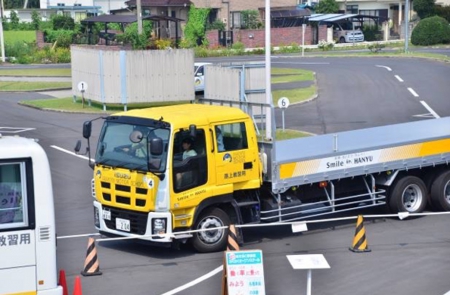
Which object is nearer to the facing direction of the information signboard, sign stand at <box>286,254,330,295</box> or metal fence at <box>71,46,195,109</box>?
the sign stand

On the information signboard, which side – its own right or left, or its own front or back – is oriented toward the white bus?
right

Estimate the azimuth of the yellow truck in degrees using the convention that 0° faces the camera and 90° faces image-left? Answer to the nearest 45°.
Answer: approximately 45°

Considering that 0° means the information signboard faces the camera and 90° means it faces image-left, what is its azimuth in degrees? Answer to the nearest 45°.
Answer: approximately 0°

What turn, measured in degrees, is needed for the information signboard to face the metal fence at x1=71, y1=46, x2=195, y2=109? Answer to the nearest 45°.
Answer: approximately 180°

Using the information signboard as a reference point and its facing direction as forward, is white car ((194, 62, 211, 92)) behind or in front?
behind

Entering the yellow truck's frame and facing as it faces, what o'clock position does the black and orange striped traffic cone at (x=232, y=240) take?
The black and orange striped traffic cone is roughly at 10 o'clock from the yellow truck.

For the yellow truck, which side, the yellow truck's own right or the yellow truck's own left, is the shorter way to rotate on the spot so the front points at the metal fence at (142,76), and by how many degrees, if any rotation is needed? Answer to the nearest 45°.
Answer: approximately 135° to the yellow truck's own right
